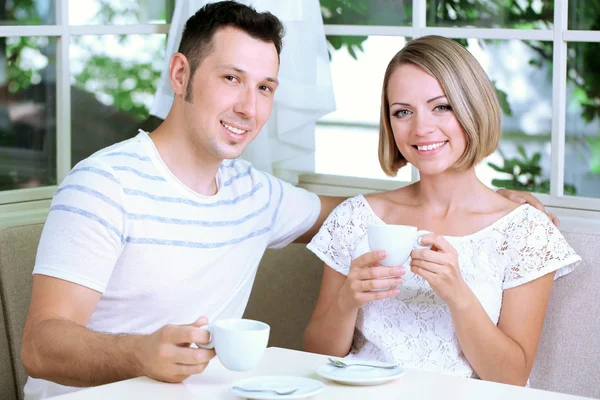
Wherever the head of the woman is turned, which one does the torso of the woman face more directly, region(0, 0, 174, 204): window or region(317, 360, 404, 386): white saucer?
the white saucer

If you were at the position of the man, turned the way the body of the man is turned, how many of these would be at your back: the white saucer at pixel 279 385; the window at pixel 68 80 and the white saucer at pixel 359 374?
1

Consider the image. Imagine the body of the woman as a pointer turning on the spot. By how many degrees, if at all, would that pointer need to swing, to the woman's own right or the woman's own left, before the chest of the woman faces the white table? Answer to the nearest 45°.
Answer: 0° — they already face it

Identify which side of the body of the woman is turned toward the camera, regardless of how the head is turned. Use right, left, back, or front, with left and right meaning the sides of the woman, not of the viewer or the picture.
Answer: front

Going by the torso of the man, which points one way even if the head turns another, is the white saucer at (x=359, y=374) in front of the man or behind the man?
in front

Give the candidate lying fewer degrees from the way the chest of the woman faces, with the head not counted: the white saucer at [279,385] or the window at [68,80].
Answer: the white saucer

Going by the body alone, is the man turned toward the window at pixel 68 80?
no

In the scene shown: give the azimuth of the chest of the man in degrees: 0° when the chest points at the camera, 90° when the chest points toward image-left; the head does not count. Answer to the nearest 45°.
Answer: approximately 315°

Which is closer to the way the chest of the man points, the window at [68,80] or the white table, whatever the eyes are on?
the white table

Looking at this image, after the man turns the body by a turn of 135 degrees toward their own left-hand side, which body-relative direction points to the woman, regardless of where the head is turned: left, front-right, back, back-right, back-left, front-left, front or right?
right

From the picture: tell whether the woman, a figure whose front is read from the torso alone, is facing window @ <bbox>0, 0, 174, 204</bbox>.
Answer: no

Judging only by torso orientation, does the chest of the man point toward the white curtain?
no

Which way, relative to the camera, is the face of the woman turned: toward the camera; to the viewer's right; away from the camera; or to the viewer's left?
toward the camera
